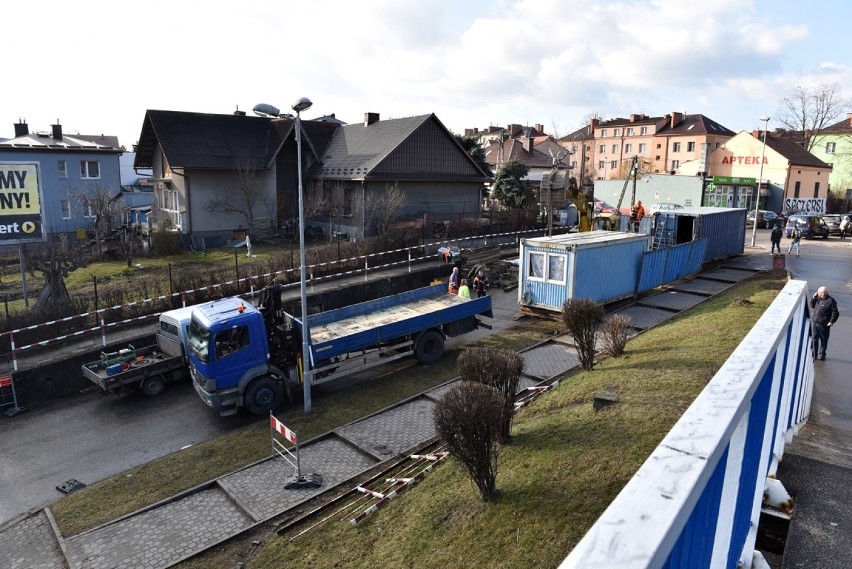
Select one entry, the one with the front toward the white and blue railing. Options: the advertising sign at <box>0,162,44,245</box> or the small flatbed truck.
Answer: the advertising sign

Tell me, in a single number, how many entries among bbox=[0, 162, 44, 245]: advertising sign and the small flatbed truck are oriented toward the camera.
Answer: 1

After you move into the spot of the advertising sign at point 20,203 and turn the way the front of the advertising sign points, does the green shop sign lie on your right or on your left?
on your left

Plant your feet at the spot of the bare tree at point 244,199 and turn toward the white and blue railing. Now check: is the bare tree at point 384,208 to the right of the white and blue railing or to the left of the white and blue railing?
left

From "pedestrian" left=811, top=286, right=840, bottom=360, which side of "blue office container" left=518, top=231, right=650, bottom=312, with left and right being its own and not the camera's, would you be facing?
left

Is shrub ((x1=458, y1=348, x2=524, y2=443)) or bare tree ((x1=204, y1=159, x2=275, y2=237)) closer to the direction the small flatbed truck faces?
the bare tree
